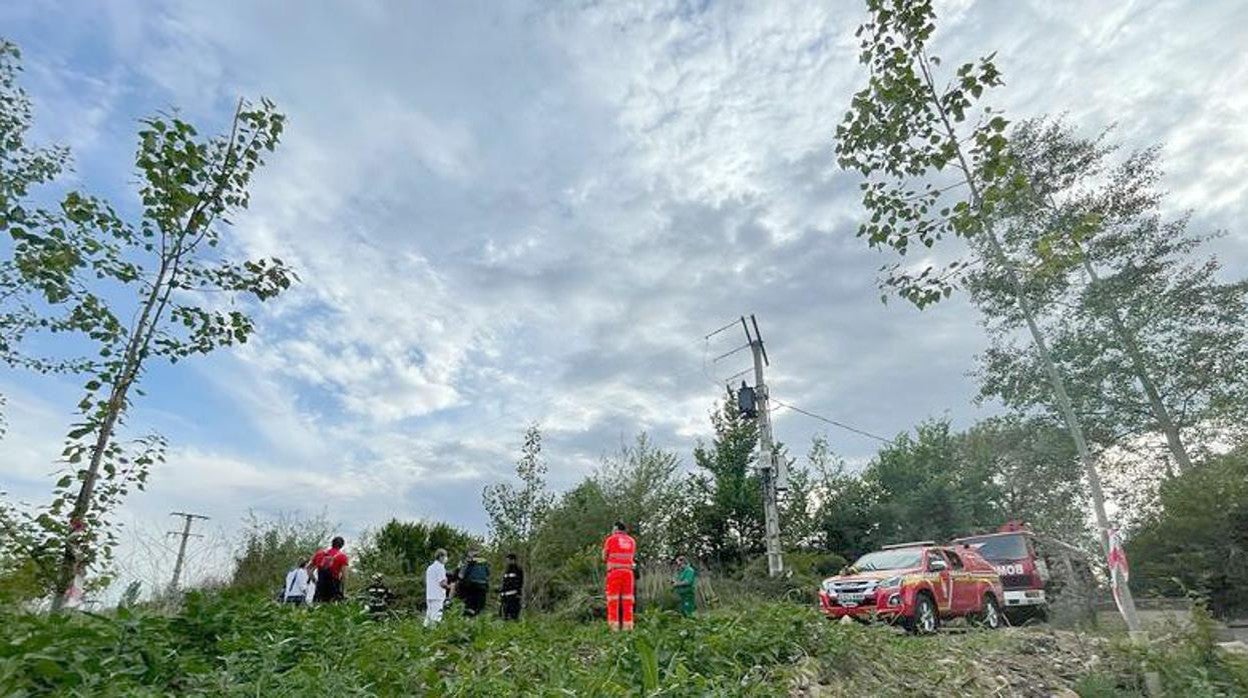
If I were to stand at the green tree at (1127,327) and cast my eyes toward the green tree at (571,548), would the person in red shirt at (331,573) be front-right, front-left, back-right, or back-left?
front-left

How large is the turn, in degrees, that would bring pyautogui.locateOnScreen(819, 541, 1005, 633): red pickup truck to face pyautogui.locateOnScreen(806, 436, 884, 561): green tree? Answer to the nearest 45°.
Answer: approximately 135° to its right

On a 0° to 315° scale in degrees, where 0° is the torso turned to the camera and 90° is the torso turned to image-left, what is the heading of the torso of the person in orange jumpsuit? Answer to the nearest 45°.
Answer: approximately 180°

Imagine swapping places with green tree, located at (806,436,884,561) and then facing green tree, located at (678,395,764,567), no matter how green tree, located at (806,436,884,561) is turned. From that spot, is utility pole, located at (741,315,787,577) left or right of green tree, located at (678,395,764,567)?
left

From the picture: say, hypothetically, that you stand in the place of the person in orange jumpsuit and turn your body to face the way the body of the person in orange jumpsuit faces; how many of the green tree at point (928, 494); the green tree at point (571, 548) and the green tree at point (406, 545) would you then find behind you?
0

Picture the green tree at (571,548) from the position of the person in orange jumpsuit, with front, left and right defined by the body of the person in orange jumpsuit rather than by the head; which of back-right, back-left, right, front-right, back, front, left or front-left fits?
front

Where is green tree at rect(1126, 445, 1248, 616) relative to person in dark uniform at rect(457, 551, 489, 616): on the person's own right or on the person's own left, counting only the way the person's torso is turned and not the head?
on the person's own right

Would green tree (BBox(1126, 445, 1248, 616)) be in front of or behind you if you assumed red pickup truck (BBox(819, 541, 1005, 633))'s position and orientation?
behind

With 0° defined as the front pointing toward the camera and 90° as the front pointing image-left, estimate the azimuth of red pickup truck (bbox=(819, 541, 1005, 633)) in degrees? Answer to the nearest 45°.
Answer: approximately 45°

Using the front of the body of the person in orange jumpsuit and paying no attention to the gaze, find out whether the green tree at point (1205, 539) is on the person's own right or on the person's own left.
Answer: on the person's own right

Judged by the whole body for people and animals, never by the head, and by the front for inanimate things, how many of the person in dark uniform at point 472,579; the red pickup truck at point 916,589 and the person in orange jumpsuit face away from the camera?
2

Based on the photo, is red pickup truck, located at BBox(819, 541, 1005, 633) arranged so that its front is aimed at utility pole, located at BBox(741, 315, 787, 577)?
no

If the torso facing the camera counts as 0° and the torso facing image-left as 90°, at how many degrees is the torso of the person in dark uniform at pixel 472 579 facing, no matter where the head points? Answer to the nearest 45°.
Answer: approximately 180°

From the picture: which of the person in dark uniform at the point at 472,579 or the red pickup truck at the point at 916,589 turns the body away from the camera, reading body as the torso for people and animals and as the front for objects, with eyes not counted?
the person in dark uniform
